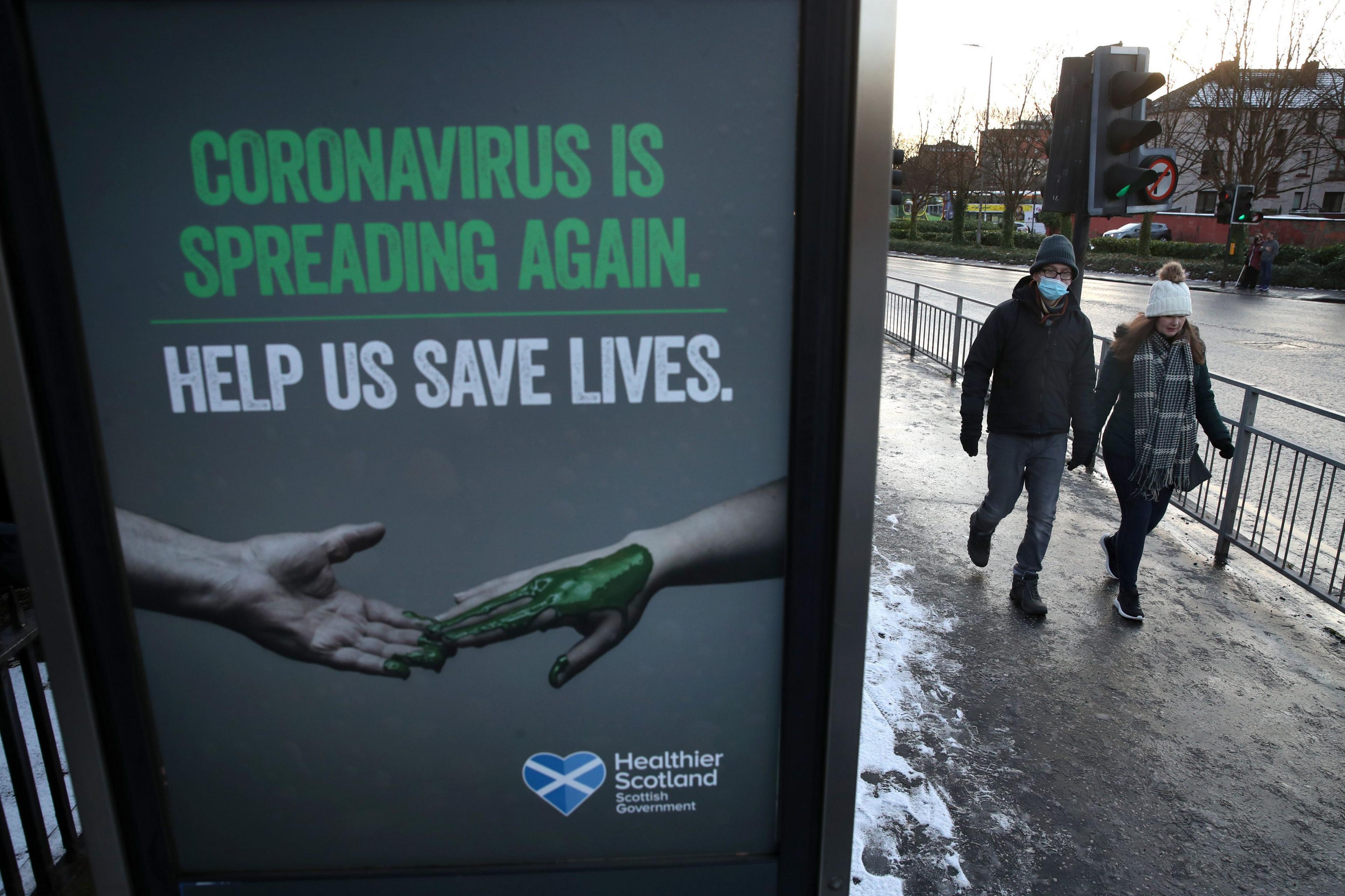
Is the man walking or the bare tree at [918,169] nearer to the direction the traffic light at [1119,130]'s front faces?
the man walking

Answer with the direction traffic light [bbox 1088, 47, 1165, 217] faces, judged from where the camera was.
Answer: facing the viewer and to the right of the viewer

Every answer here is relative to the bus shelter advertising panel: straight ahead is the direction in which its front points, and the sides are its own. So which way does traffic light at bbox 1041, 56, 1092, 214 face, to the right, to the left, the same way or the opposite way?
the opposite way

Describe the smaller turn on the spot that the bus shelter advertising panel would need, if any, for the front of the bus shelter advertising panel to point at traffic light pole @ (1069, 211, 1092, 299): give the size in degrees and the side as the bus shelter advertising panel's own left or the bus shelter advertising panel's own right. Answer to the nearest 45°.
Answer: approximately 135° to the bus shelter advertising panel's own left

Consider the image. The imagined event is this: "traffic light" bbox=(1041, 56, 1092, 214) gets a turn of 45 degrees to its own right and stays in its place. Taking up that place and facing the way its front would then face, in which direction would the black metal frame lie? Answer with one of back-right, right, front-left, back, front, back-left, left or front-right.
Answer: back

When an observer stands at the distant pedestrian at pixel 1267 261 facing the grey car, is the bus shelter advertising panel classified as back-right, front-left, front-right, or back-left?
back-left

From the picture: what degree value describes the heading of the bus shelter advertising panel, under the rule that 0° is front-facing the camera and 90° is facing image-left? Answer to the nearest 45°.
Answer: approximately 0°

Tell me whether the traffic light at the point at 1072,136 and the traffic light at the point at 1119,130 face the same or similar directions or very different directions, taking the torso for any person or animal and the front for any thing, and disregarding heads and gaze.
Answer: very different directions

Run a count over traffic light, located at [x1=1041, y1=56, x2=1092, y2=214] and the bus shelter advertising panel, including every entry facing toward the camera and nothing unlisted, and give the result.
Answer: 1

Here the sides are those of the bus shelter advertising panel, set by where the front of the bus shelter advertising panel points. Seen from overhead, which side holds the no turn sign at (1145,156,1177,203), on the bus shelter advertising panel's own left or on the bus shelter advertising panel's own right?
on the bus shelter advertising panel's own left

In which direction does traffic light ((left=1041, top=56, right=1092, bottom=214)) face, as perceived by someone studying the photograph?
facing away from the viewer and to the left of the viewer

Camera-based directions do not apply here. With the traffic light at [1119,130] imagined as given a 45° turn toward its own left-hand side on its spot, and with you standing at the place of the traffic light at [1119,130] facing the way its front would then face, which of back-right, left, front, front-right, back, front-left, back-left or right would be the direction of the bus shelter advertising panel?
right

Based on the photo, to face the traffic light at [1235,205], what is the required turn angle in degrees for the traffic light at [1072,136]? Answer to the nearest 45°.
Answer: approximately 45° to its right

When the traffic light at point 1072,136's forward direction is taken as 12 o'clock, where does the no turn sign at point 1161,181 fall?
The no turn sign is roughly at 4 o'clock from the traffic light.

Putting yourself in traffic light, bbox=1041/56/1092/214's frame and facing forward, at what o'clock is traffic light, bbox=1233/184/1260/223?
traffic light, bbox=1233/184/1260/223 is roughly at 2 o'clock from traffic light, bbox=1041/56/1092/214.
